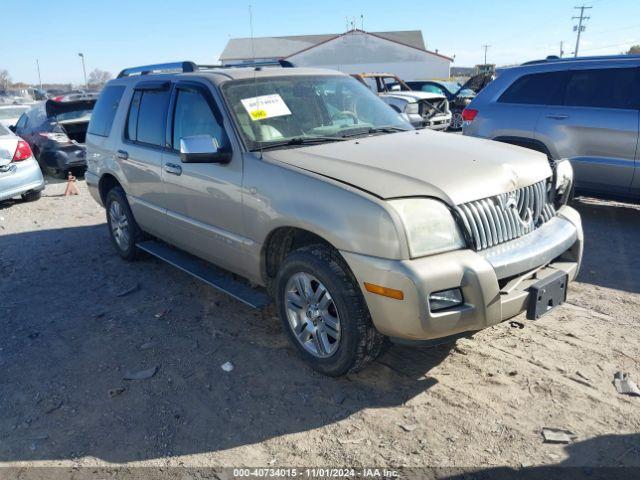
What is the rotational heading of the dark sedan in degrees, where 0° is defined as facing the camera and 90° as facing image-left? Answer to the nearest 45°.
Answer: approximately 135°

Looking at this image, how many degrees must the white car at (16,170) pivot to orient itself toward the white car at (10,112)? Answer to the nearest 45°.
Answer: approximately 45° to its right

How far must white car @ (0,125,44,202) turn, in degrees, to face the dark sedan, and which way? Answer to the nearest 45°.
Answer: approximately 45° to its right

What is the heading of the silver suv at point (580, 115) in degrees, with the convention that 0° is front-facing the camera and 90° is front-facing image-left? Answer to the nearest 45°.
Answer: approximately 270°

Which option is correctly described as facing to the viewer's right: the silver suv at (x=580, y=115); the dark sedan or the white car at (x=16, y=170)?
the silver suv

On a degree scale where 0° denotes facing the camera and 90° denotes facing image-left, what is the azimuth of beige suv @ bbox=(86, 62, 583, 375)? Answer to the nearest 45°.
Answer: approximately 315°

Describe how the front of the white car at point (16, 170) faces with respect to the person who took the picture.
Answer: facing away from the viewer and to the left of the viewer

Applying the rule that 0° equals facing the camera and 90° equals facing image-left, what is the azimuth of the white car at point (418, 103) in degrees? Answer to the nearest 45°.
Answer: approximately 315°

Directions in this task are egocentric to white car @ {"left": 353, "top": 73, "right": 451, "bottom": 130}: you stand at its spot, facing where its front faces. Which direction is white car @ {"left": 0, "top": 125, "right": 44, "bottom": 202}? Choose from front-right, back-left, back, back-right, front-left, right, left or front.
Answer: right

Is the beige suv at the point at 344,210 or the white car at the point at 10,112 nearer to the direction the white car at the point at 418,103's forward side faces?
the beige suv

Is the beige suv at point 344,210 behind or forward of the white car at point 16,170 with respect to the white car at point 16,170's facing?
behind

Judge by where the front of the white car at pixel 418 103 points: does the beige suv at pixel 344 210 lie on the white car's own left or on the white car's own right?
on the white car's own right

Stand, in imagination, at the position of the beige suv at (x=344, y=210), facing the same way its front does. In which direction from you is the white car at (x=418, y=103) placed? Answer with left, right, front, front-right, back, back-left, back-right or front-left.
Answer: back-left

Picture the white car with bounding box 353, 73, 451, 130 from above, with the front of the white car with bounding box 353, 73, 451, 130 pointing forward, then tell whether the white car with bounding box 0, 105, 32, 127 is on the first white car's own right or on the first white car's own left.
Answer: on the first white car's own right
